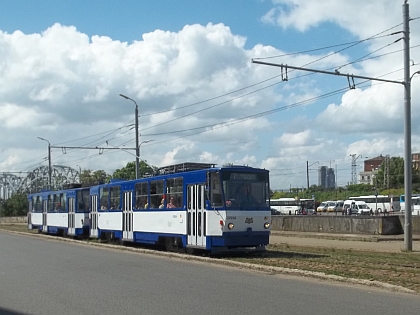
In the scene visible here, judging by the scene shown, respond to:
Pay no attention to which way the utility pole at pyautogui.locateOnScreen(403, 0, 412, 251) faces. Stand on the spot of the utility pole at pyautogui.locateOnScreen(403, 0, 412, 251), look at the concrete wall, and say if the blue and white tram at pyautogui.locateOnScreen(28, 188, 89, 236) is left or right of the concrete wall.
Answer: left

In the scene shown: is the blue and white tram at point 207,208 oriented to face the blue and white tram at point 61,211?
no

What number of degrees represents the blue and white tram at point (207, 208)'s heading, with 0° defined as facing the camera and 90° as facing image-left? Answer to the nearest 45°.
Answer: approximately 315°

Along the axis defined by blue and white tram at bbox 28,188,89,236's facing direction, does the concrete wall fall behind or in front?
in front

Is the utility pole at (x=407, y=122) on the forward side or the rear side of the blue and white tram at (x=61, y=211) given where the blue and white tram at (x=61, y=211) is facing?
on the forward side

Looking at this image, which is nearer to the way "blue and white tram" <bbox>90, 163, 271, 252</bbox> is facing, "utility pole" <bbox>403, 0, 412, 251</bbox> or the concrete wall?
the utility pole

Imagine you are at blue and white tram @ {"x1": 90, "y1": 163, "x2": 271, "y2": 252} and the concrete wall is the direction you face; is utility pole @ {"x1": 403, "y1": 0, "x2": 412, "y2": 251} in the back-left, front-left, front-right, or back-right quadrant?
front-right

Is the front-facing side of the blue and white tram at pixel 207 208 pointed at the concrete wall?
no

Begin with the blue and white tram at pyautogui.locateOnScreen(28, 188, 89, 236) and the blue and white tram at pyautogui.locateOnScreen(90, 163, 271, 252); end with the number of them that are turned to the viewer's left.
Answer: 0

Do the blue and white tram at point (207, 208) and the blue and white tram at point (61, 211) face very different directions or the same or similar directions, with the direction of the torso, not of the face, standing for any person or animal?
same or similar directions

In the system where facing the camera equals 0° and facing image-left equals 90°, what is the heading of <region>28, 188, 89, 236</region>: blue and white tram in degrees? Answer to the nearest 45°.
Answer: approximately 315°

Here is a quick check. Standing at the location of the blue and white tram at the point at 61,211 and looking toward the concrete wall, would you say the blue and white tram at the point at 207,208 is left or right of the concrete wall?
right
